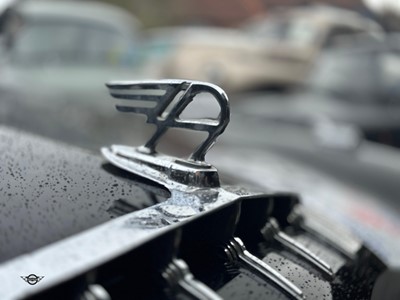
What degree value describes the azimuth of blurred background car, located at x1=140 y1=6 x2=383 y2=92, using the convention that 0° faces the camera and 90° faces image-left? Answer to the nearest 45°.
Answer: approximately 90°

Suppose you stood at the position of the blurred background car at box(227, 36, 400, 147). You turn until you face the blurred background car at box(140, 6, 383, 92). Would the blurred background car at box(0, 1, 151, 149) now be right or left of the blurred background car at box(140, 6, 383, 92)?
left
